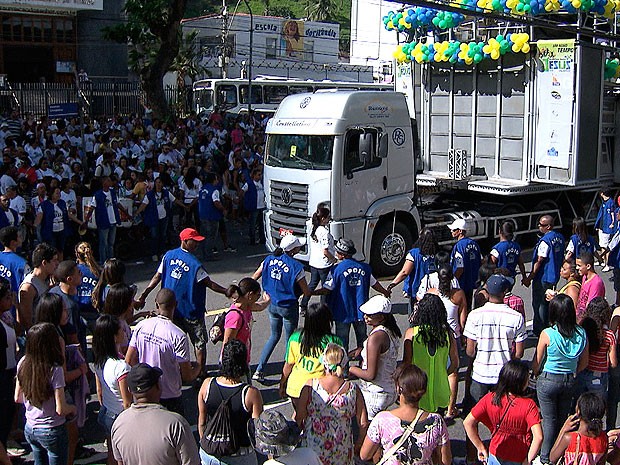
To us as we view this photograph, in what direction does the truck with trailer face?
facing the viewer and to the left of the viewer

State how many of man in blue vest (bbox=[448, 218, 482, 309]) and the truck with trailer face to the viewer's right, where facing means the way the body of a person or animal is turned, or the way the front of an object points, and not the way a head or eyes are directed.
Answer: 0

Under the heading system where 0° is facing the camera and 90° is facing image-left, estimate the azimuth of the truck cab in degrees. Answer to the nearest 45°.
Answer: approximately 45°

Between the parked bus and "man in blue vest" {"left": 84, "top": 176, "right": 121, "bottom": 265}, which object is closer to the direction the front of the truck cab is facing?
the man in blue vest

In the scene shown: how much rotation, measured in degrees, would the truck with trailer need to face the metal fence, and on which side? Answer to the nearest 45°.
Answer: approximately 90° to its right

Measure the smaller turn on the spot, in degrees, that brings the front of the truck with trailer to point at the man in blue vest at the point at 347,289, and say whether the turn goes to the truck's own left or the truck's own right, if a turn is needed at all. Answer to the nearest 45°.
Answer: approximately 45° to the truck's own left

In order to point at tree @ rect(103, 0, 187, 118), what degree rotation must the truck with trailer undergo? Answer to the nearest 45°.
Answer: approximately 90° to its right

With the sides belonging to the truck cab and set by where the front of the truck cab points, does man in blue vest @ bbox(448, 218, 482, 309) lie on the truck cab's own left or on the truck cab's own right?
on the truck cab's own left

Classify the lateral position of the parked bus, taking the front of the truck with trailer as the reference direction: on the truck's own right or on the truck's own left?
on the truck's own right

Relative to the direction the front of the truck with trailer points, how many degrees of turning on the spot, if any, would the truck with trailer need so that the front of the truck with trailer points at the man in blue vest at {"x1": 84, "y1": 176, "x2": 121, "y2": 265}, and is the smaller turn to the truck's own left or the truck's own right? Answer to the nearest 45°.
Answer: approximately 45° to the truck's own right

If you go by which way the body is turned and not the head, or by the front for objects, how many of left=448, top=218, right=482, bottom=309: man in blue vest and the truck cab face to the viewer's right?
0

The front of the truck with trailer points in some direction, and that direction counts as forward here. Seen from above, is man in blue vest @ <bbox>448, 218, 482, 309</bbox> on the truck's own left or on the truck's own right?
on the truck's own left

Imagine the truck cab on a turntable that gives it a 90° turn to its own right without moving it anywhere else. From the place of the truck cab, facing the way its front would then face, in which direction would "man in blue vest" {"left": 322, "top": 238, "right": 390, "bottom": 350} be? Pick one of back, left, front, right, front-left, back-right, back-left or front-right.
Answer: back-left

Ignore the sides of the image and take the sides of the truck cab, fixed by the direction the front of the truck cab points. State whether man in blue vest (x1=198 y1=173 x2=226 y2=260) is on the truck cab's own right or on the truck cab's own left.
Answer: on the truck cab's own right

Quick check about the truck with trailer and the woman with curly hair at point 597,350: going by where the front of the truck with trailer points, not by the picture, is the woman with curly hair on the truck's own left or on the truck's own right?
on the truck's own left
